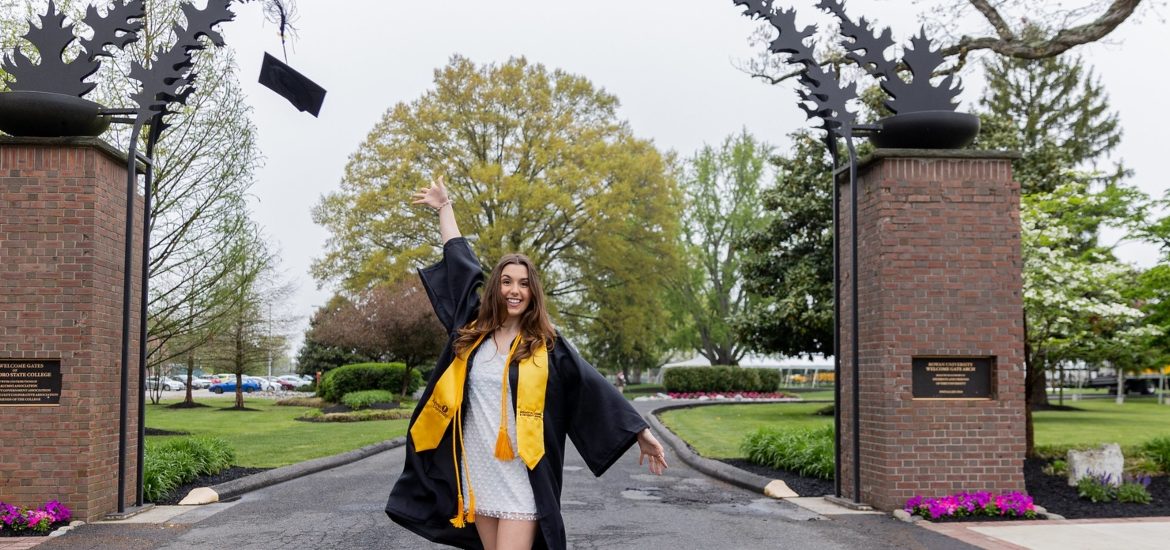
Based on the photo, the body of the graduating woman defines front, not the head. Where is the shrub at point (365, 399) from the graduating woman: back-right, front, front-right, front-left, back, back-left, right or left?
back

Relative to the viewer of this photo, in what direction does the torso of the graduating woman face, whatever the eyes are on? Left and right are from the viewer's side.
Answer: facing the viewer

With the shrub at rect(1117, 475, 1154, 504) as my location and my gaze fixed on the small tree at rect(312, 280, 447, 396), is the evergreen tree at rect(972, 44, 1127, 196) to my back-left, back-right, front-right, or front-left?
front-right

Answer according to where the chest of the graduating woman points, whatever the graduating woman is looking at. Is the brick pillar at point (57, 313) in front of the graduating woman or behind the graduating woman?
behind

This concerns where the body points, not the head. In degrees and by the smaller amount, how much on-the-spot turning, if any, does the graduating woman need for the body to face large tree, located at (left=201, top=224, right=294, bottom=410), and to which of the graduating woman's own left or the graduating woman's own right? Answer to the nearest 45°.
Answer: approximately 180°

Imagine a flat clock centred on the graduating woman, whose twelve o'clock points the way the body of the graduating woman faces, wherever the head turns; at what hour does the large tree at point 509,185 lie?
The large tree is roughly at 6 o'clock from the graduating woman.

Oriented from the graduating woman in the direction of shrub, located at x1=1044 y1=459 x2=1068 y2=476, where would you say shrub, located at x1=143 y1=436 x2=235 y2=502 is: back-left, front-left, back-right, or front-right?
front-left

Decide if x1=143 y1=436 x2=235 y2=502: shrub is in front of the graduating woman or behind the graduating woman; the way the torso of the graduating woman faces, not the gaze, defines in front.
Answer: behind

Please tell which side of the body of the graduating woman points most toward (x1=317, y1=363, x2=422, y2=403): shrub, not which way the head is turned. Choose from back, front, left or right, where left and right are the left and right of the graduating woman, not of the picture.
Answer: back

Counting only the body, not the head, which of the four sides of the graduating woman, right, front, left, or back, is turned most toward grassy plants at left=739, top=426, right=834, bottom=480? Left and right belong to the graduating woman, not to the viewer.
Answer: back

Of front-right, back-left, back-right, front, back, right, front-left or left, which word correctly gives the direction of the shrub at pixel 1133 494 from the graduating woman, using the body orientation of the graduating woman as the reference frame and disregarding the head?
back-left

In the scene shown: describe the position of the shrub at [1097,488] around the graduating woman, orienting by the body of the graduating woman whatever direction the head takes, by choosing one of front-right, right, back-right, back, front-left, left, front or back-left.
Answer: back-left
